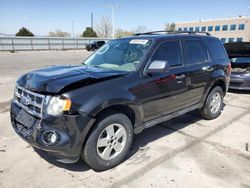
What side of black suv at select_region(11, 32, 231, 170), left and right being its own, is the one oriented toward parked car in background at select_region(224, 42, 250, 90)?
back

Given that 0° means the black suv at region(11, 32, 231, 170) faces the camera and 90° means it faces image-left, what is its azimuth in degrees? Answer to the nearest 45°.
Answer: approximately 45°
